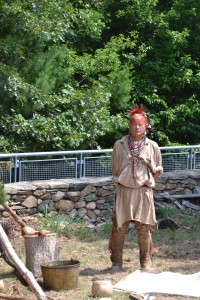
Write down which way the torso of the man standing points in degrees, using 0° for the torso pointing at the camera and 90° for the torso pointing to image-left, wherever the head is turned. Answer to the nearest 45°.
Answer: approximately 0°

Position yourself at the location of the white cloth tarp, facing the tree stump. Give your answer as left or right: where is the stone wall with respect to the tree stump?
right

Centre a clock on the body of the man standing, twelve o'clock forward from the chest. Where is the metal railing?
The metal railing is roughly at 5 o'clock from the man standing.

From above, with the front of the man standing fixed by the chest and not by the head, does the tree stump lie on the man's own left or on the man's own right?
on the man's own right

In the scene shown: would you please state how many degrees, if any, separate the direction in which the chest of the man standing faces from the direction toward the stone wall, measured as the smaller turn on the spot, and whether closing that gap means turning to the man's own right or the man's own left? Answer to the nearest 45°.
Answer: approximately 135° to the man's own right

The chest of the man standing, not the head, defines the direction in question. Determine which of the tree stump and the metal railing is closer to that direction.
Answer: the tree stump

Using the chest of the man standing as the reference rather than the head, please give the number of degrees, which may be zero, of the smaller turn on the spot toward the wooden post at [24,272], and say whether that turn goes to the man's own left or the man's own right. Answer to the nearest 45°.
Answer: approximately 45° to the man's own right

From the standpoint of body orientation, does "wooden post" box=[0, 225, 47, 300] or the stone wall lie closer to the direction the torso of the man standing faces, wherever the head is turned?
the wooden post
